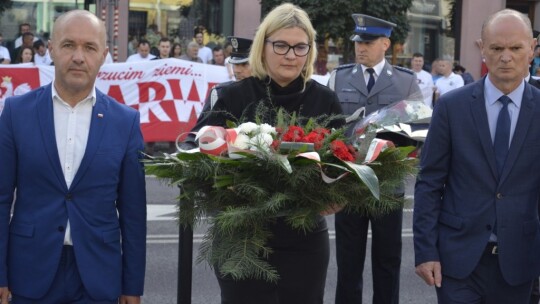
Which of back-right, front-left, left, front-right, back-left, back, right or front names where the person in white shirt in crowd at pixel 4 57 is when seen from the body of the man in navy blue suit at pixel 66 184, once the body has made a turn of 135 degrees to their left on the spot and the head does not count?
front-left

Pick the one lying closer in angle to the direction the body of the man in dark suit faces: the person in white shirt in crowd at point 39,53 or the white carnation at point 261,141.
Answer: the white carnation

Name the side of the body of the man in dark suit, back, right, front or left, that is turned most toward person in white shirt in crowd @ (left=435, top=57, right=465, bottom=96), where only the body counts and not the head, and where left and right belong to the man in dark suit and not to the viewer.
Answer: back

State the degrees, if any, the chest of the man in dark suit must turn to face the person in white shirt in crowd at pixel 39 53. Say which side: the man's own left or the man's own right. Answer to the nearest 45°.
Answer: approximately 135° to the man's own right

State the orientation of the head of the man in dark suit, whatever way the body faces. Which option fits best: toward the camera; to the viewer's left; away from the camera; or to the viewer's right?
toward the camera

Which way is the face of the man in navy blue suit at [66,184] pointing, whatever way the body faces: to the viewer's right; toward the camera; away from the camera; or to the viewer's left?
toward the camera

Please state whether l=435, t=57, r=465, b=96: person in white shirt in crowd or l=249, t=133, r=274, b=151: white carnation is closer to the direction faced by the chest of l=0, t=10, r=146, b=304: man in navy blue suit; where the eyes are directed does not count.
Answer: the white carnation

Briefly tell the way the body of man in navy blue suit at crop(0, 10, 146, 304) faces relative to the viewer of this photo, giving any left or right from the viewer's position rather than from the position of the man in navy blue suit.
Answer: facing the viewer

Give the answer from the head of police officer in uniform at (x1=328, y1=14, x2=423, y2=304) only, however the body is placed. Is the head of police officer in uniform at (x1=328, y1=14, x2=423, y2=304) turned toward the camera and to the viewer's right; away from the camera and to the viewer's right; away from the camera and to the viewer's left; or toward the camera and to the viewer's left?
toward the camera and to the viewer's left

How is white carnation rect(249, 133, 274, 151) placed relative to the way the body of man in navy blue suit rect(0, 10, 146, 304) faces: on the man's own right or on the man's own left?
on the man's own left

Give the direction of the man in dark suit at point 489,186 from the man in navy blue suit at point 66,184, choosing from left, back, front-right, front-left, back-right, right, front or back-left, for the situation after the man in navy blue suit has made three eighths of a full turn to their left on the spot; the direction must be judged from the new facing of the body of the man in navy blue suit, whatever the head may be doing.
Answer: front-right

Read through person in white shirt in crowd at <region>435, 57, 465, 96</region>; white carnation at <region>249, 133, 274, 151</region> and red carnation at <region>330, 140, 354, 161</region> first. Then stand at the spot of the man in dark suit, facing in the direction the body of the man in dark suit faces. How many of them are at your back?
1

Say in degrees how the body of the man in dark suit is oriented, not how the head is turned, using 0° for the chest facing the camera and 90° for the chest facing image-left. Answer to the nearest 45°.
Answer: approximately 0°
